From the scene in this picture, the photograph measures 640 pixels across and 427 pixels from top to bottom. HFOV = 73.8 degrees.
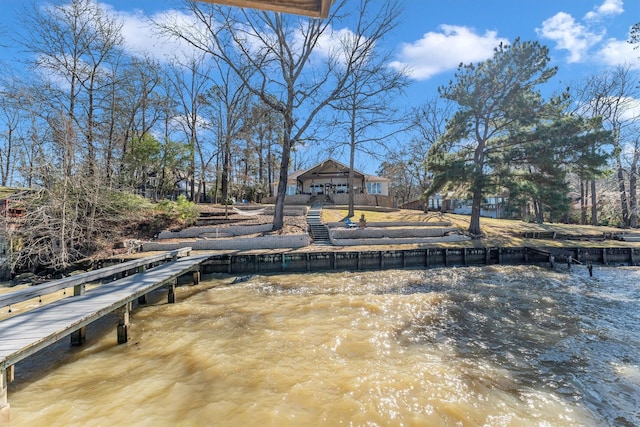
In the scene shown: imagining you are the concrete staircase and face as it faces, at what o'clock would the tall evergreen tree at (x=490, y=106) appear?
The tall evergreen tree is roughly at 9 o'clock from the concrete staircase.

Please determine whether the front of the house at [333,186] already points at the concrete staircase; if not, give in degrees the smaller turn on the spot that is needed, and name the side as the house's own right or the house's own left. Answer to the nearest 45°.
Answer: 0° — it already faces it

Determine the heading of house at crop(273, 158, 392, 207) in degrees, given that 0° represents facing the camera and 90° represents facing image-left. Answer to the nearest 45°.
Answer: approximately 0°

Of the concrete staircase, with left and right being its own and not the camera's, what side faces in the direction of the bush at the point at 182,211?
right

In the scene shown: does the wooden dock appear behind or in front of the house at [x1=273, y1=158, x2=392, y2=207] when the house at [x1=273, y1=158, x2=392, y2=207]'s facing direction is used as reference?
in front

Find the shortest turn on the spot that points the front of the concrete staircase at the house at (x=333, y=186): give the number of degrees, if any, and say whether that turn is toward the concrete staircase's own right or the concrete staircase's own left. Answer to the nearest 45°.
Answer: approximately 180°

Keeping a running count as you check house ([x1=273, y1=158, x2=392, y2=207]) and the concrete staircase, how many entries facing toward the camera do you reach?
2

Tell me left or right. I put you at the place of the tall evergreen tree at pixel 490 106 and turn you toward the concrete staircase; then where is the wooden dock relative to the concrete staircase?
left

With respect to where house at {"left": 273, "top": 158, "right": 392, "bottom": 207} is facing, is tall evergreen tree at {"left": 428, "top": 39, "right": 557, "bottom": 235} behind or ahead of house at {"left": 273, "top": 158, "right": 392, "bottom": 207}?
ahead

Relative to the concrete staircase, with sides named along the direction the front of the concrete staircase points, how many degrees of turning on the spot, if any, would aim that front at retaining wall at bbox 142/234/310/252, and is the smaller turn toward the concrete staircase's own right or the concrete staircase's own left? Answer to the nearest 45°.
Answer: approximately 45° to the concrete staircase's own right
